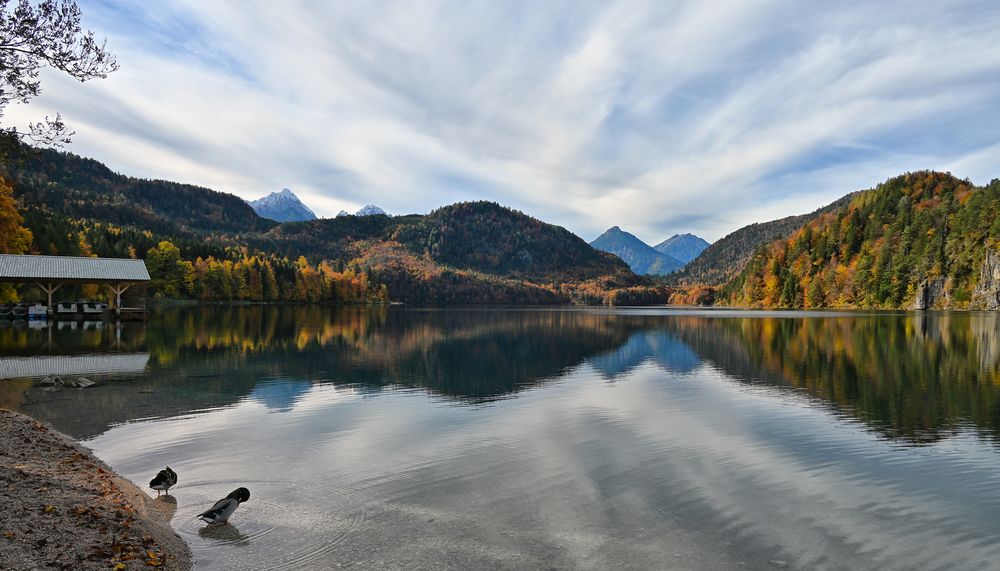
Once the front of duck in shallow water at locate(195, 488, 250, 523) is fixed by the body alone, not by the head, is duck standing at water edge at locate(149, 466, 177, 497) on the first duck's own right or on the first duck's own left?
on the first duck's own left

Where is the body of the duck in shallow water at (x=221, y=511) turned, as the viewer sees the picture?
to the viewer's right

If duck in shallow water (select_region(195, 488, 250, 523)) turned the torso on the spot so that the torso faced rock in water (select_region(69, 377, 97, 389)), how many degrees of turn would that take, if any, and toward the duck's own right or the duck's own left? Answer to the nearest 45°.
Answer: approximately 90° to the duck's own left
